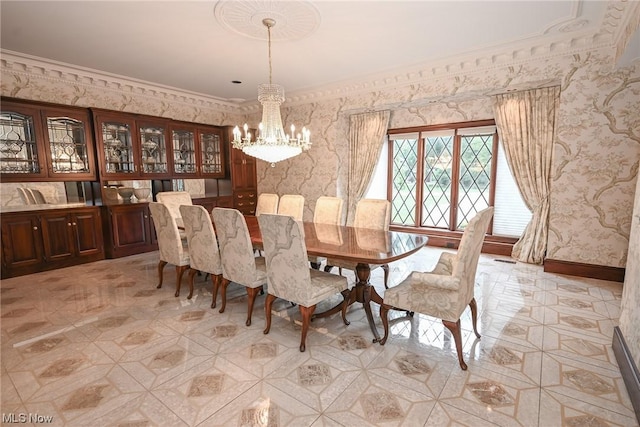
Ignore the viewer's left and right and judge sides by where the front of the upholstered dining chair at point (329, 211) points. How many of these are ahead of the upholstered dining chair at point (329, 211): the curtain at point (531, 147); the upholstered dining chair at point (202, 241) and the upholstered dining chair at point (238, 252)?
2

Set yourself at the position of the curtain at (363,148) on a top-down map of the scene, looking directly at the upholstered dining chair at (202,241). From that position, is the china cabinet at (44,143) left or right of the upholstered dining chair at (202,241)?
right

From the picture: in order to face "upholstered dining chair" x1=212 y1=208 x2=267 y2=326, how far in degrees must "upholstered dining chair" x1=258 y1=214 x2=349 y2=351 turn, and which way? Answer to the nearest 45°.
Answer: approximately 90° to its left

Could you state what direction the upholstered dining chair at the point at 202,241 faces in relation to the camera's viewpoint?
facing away from the viewer and to the right of the viewer

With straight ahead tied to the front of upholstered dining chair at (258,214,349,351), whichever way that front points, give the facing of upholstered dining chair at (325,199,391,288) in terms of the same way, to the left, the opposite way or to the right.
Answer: the opposite way

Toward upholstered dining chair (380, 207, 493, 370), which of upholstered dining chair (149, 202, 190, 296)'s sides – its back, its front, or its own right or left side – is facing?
right

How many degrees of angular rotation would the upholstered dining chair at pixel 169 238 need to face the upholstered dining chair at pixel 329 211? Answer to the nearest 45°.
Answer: approximately 45° to its right

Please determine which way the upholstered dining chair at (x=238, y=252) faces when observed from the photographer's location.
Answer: facing away from the viewer and to the right of the viewer

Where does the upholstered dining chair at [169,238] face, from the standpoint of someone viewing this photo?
facing away from the viewer and to the right of the viewer

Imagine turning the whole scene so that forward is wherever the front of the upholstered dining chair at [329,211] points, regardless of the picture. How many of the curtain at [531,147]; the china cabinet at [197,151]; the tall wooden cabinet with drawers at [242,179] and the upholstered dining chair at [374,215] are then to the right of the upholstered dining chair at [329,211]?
2

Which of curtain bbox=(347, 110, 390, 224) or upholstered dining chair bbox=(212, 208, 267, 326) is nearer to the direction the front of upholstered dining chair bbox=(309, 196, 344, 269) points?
the upholstered dining chair

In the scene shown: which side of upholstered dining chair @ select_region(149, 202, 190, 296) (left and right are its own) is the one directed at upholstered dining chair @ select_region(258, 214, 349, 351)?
right
